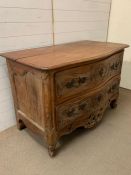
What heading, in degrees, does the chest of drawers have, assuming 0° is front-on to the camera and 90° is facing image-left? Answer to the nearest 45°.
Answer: approximately 315°
